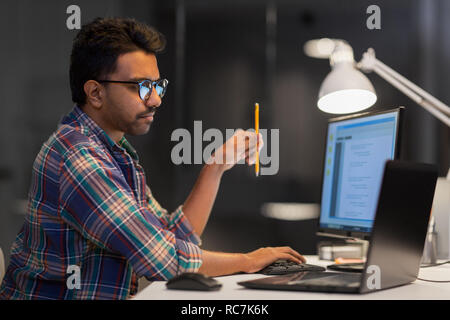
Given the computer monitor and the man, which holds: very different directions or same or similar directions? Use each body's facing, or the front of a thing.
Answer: very different directions

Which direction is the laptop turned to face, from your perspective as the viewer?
facing away from the viewer and to the left of the viewer

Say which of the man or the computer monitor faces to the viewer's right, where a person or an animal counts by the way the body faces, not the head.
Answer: the man

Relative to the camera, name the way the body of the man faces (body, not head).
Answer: to the viewer's right

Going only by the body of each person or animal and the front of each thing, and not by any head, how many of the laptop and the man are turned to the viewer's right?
1

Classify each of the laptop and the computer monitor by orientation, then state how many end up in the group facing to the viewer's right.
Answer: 0

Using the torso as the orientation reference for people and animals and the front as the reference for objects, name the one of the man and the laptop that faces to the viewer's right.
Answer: the man
